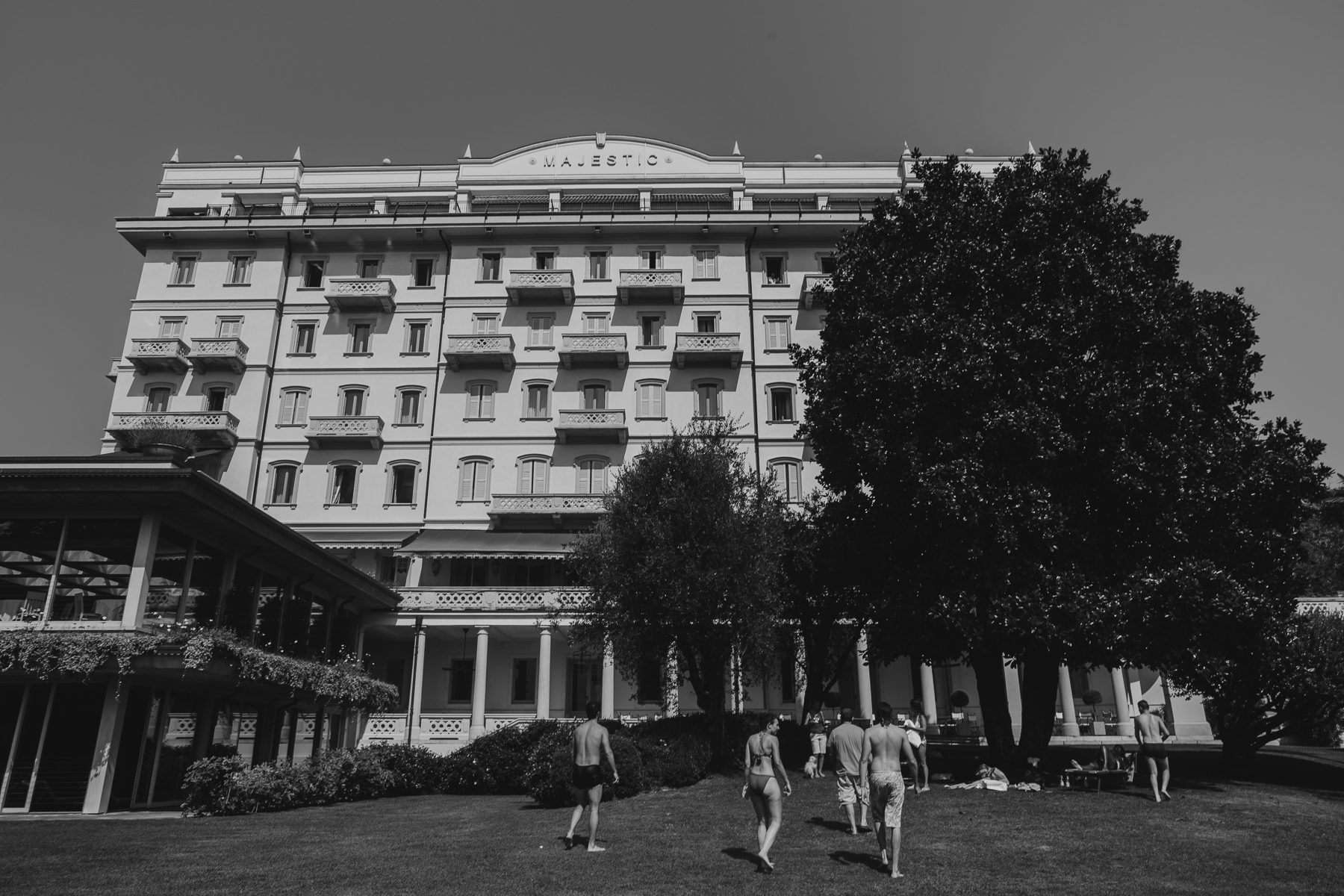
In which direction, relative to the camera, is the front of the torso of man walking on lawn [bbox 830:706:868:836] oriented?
away from the camera

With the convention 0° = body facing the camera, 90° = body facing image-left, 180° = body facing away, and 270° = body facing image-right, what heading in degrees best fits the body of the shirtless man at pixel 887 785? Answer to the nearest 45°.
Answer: approximately 180°

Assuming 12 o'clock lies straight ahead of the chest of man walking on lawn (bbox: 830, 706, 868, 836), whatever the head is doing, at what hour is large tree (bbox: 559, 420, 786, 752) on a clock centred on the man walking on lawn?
The large tree is roughly at 11 o'clock from the man walking on lawn.

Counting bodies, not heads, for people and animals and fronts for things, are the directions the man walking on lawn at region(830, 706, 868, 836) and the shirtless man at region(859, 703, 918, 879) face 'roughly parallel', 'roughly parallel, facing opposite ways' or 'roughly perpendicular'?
roughly parallel

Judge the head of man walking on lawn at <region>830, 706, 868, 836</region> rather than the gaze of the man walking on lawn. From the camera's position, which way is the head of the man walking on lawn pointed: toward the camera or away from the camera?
away from the camera

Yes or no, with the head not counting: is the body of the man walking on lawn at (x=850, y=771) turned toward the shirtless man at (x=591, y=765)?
no

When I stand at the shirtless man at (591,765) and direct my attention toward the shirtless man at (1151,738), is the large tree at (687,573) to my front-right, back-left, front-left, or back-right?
front-left

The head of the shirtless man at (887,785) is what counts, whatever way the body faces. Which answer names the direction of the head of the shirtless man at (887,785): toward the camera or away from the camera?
away from the camera

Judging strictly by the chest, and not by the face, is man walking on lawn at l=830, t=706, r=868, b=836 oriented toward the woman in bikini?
no

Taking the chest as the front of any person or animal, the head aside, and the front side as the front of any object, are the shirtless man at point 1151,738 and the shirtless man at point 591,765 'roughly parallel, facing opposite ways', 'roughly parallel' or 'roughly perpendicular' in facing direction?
roughly parallel

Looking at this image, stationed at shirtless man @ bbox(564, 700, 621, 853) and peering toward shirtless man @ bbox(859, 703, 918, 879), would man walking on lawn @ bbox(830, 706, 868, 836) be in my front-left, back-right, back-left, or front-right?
front-left

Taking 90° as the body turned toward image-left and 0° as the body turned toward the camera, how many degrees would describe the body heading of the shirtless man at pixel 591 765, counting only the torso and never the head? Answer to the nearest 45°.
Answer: approximately 225°

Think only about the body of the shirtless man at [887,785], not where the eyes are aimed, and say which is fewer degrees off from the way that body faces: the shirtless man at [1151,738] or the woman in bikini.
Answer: the shirtless man

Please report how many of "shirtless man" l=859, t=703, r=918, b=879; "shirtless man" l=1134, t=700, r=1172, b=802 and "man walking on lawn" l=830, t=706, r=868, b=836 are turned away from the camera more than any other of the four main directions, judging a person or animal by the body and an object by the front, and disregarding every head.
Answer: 3

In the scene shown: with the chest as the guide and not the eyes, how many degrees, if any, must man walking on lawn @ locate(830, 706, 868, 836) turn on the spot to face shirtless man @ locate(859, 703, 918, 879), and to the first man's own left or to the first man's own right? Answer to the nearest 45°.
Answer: approximately 180°

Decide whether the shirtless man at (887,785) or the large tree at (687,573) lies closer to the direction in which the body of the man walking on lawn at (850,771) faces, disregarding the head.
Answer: the large tree

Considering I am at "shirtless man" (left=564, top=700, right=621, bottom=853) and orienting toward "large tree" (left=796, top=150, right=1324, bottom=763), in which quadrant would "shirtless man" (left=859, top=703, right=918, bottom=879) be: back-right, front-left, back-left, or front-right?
front-right
